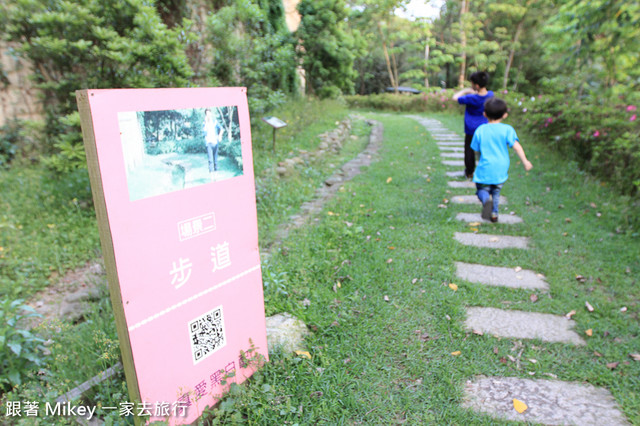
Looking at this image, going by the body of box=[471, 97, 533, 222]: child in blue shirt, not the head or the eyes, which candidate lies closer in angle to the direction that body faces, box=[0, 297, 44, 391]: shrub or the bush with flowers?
the bush with flowers

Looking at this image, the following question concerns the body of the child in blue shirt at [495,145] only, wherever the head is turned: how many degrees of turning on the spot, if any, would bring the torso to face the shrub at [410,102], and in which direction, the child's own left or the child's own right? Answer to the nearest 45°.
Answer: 0° — they already face it

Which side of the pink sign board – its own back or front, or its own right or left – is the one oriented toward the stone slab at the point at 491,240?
left

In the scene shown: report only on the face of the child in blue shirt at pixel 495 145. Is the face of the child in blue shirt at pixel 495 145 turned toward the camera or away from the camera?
away from the camera

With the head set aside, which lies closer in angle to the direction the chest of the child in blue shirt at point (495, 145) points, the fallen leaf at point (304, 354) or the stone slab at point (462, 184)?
the stone slab

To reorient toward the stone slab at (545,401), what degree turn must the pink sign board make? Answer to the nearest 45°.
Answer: approximately 45° to its left

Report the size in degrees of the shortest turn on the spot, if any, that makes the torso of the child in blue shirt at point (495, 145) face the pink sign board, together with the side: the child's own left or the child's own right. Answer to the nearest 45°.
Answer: approximately 180°

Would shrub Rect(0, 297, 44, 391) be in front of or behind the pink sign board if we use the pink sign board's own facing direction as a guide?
behind

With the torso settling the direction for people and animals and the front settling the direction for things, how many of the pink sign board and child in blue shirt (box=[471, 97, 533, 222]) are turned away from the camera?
1

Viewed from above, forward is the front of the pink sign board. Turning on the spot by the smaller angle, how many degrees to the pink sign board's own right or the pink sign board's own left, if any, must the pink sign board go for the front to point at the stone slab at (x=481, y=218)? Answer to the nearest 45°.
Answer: approximately 90° to the pink sign board's own left

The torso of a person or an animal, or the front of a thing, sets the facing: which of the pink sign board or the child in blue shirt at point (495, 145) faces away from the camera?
the child in blue shirt

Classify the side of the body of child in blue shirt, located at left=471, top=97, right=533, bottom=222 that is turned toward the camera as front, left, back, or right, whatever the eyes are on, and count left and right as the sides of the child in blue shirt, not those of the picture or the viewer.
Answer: back
